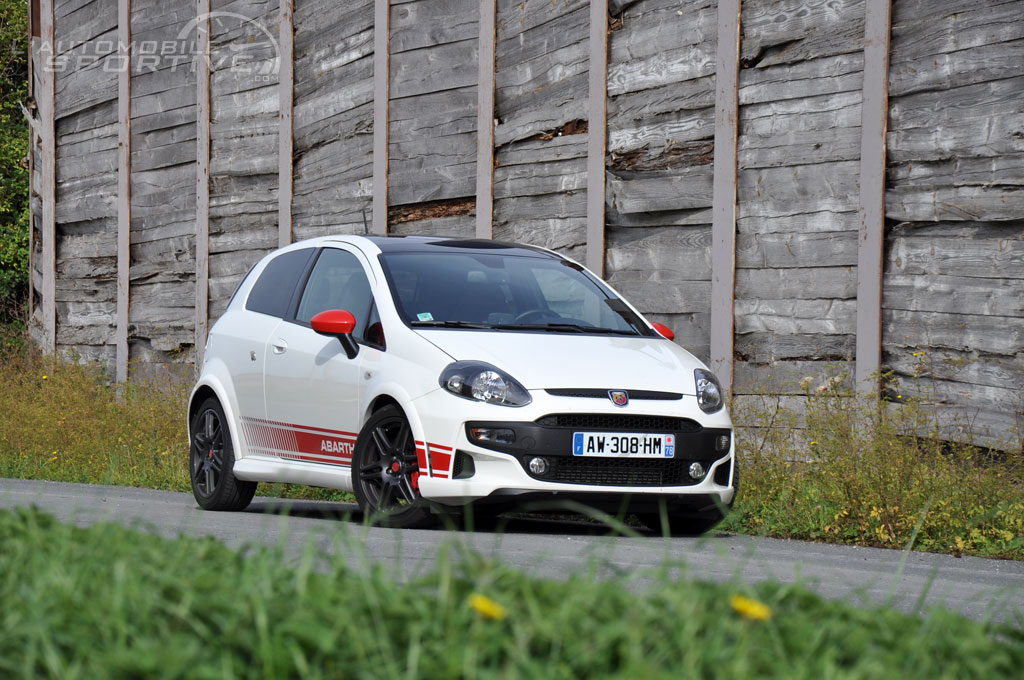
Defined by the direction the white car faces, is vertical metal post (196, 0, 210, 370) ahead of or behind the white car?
behind

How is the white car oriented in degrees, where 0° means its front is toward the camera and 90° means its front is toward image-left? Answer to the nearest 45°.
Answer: approximately 315°

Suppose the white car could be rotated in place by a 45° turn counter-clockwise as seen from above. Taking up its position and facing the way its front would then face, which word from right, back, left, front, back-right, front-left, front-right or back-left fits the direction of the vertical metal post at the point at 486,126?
left

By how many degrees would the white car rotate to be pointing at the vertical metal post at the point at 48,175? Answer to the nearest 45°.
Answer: approximately 180°

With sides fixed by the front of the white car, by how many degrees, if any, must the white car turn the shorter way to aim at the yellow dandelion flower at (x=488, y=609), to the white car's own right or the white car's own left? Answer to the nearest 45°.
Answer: approximately 45° to the white car's own right

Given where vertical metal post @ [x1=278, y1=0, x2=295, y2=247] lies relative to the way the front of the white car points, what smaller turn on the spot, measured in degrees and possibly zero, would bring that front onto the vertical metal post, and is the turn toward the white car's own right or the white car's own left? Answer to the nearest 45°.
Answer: approximately 135° to the white car's own left

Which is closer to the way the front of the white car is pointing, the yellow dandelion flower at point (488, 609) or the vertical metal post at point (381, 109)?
the yellow dandelion flower

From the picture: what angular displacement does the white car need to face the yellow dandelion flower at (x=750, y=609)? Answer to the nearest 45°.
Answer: approximately 45° to its right

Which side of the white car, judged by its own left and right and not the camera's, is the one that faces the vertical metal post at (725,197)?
left

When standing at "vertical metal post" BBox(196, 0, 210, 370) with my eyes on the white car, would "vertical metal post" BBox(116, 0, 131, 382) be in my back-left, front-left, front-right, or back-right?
back-right

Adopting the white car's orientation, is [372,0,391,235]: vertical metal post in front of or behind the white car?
behind

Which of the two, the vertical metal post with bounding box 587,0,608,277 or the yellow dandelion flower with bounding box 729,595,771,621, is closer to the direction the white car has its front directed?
the yellow dandelion flower
